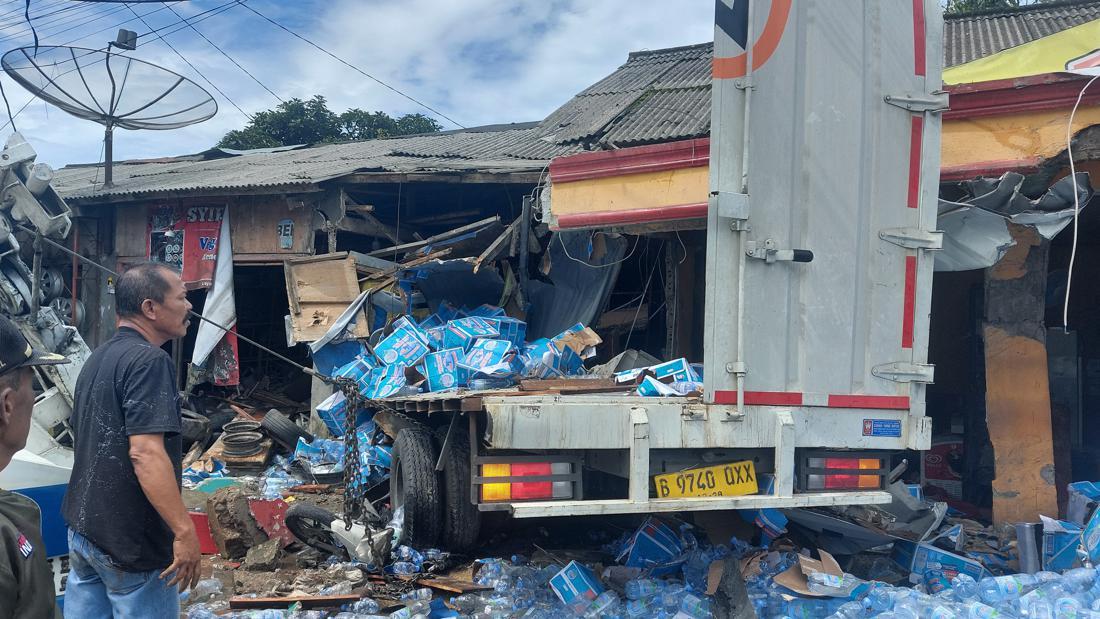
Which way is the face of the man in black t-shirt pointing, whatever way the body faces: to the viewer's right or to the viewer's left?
to the viewer's right

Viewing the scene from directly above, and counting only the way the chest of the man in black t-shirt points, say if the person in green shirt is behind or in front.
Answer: behind

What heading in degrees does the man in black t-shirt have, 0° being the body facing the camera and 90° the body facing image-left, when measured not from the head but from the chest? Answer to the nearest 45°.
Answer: approximately 225°

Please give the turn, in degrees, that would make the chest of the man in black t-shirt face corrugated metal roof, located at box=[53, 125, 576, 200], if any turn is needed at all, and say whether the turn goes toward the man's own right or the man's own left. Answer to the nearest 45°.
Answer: approximately 45° to the man's own left

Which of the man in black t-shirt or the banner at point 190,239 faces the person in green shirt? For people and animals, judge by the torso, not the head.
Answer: the banner

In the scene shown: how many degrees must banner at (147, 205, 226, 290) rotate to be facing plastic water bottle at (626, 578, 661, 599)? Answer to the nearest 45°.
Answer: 0° — it already faces it

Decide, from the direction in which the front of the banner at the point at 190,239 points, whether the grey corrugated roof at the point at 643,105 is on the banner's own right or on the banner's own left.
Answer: on the banner's own left

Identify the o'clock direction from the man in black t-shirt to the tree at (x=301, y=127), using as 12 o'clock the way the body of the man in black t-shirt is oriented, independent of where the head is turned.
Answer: The tree is roughly at 11 o'clock from the man in black t-shirt.

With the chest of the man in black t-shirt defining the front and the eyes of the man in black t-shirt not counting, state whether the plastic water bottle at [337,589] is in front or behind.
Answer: in front

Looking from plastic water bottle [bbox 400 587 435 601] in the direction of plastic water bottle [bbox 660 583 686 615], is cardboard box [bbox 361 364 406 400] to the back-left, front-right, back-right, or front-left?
back-left

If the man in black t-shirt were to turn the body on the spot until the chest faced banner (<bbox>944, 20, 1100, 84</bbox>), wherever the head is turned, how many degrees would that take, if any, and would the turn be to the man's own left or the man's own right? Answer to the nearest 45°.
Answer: approximately 45° to the man's own right

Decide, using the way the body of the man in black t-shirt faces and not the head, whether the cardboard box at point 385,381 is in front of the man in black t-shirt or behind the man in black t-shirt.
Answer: in front

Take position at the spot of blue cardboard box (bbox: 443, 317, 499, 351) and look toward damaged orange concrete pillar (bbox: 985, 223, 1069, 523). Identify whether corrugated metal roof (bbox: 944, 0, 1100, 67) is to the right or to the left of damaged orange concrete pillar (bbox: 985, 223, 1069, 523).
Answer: left

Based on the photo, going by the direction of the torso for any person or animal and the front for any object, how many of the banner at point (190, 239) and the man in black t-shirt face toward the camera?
1
